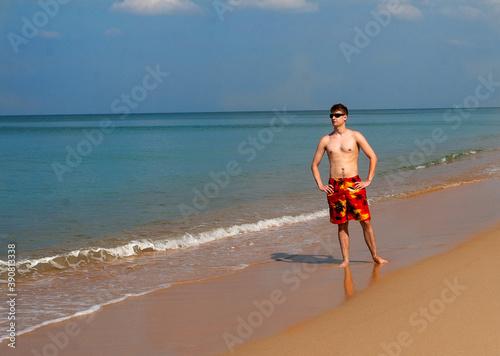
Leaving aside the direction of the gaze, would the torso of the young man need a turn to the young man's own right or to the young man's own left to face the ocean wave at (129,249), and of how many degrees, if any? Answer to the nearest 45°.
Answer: approximately 135° to the young man's own right

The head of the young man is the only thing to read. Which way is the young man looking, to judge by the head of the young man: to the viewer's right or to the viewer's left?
to the viewer's left

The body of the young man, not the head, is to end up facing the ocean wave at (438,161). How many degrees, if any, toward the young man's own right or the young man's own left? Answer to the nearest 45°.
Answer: approximately 180°

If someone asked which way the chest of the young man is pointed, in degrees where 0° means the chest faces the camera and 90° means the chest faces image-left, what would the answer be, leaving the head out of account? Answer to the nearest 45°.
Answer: approximately 0°

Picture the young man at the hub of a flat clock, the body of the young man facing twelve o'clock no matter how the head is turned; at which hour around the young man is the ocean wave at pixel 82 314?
The ocean wave is roughly at 2 o'clock from the young man.
